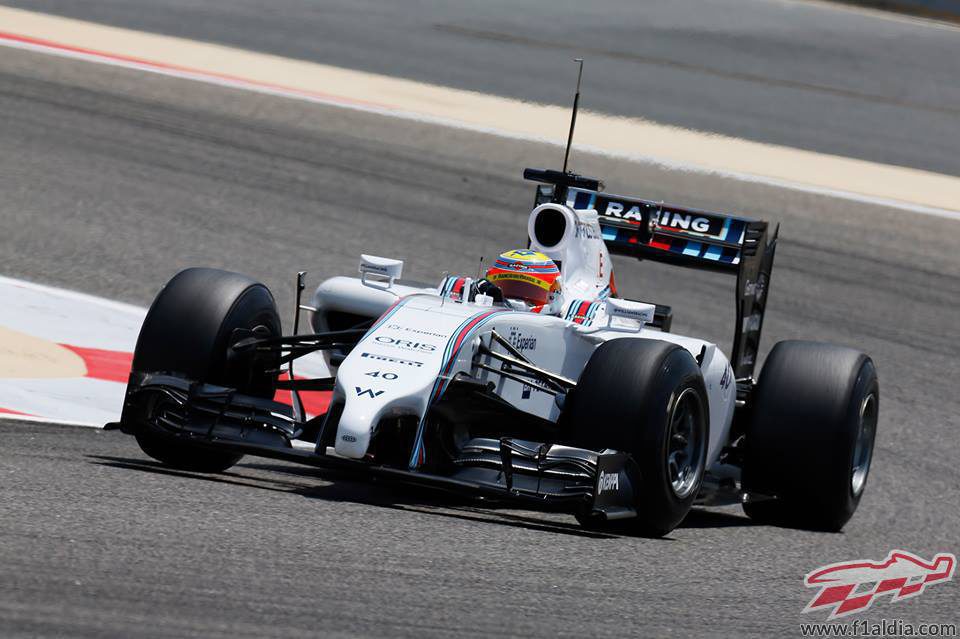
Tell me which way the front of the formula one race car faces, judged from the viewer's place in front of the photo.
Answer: facing the viewer and to the left of the viewer
